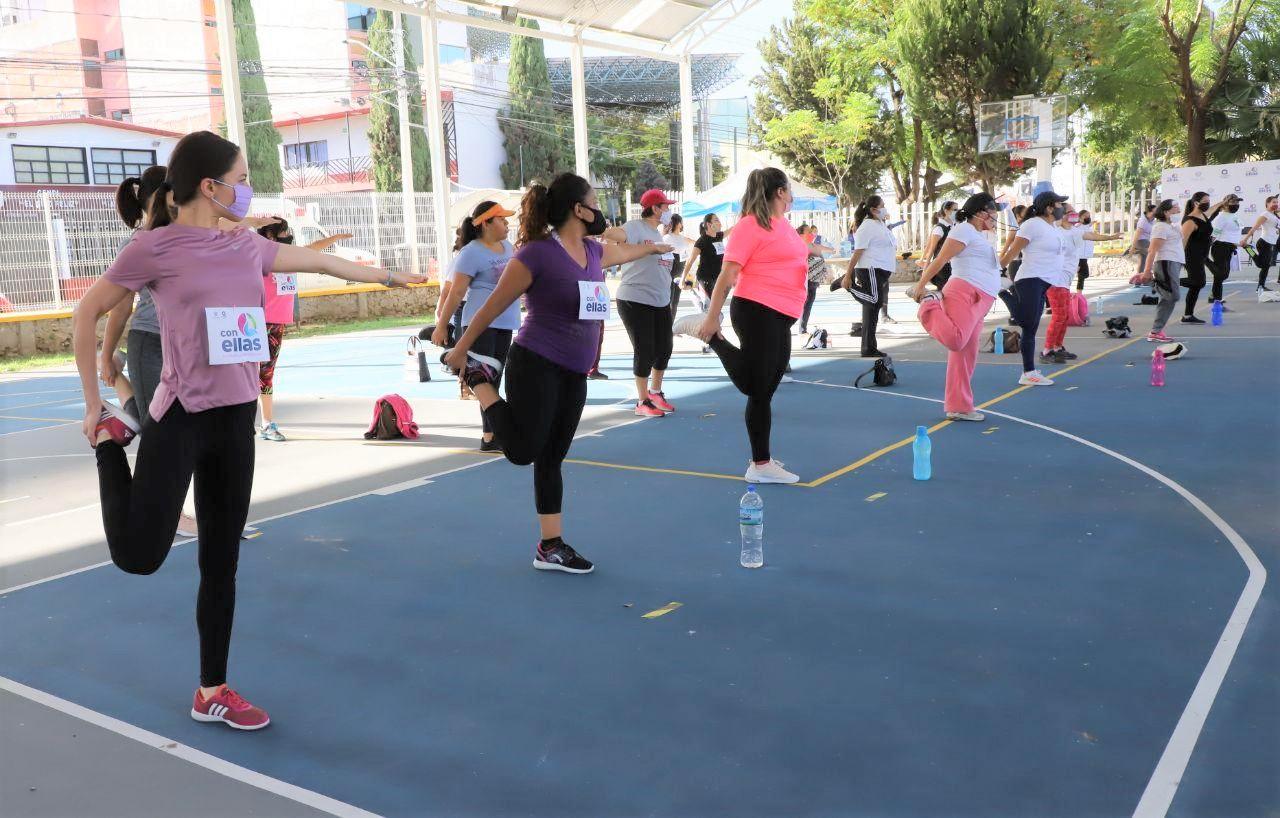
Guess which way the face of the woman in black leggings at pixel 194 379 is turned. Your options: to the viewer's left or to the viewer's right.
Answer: to the viewer's right

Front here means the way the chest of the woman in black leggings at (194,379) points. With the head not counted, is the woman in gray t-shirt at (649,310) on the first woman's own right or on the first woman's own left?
on the first woman's own left

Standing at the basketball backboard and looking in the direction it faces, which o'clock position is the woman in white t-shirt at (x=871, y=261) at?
The woman in white t-shirt is roughly at 12 o'clock from the basketball backboard.

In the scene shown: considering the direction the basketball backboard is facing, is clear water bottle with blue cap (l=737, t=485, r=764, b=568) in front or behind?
in front

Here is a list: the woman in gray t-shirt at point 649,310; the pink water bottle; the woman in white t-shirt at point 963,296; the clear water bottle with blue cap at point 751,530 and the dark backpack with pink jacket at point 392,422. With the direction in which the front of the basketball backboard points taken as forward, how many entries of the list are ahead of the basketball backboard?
5
